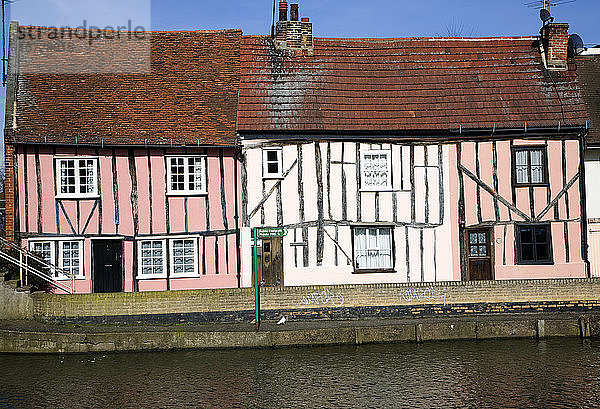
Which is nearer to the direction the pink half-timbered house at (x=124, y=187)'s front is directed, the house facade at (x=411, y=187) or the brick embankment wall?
the brick embankment wall

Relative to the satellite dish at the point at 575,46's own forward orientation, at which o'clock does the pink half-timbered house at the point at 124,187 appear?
The pink half-timbered house is roughly at 3 o'clock from the satellite dish.

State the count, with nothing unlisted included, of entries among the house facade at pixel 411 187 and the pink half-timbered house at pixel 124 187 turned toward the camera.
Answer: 2

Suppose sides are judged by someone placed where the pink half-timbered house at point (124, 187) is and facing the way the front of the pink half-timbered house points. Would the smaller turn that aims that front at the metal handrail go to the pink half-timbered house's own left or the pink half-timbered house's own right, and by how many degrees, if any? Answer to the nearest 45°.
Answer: approximately 45° to the pink half-timbered house's own right

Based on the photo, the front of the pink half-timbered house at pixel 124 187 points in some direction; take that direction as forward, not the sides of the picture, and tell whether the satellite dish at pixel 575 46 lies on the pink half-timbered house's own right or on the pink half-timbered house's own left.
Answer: on the pink half-timbered house's own left

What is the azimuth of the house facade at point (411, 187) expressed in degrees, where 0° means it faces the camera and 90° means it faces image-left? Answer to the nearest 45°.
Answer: approximately 0°
